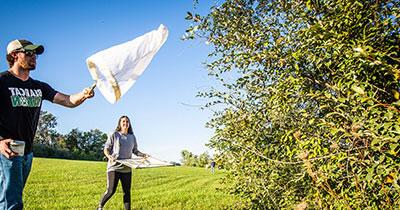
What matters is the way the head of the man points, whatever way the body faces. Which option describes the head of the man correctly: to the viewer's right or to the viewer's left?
to the viewer's right

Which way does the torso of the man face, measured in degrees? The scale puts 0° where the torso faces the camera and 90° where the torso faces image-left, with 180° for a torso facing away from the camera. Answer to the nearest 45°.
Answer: approximately 315°

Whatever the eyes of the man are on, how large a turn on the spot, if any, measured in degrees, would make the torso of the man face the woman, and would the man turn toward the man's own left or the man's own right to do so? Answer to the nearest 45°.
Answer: approximately 90° to the man's own left
